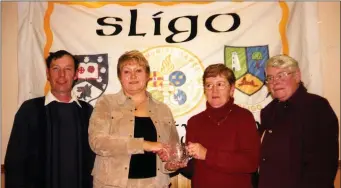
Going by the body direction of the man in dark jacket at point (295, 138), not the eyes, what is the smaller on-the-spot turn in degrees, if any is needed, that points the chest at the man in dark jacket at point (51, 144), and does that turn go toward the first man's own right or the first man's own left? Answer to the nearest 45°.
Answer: approximately 45° to the first man's own right

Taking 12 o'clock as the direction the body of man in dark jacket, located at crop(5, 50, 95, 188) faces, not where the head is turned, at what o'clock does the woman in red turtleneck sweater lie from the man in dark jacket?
The woman in red turtleneck sweater is roughly at 10 o'clock from the man in dark jacket.

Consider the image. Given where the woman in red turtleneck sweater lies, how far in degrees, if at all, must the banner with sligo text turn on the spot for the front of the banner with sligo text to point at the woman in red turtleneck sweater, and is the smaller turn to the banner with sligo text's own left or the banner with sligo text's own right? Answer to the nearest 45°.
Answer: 0° — it already faces them

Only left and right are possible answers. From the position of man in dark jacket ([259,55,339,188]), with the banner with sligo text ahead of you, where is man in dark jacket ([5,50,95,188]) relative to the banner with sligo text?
left

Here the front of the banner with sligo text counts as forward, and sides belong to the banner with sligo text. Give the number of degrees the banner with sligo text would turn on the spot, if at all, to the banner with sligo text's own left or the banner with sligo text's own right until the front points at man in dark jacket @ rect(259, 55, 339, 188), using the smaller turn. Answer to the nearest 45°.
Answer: approximately 45° to the banner with sligo text's own left

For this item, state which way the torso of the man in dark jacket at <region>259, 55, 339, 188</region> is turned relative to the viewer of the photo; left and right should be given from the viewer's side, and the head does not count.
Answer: facing the viewer and to the left of the viewer

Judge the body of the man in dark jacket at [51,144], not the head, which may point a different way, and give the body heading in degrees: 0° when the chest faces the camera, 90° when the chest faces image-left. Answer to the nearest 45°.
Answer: approximately 0°

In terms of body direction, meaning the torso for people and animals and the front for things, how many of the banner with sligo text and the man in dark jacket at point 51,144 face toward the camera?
2
